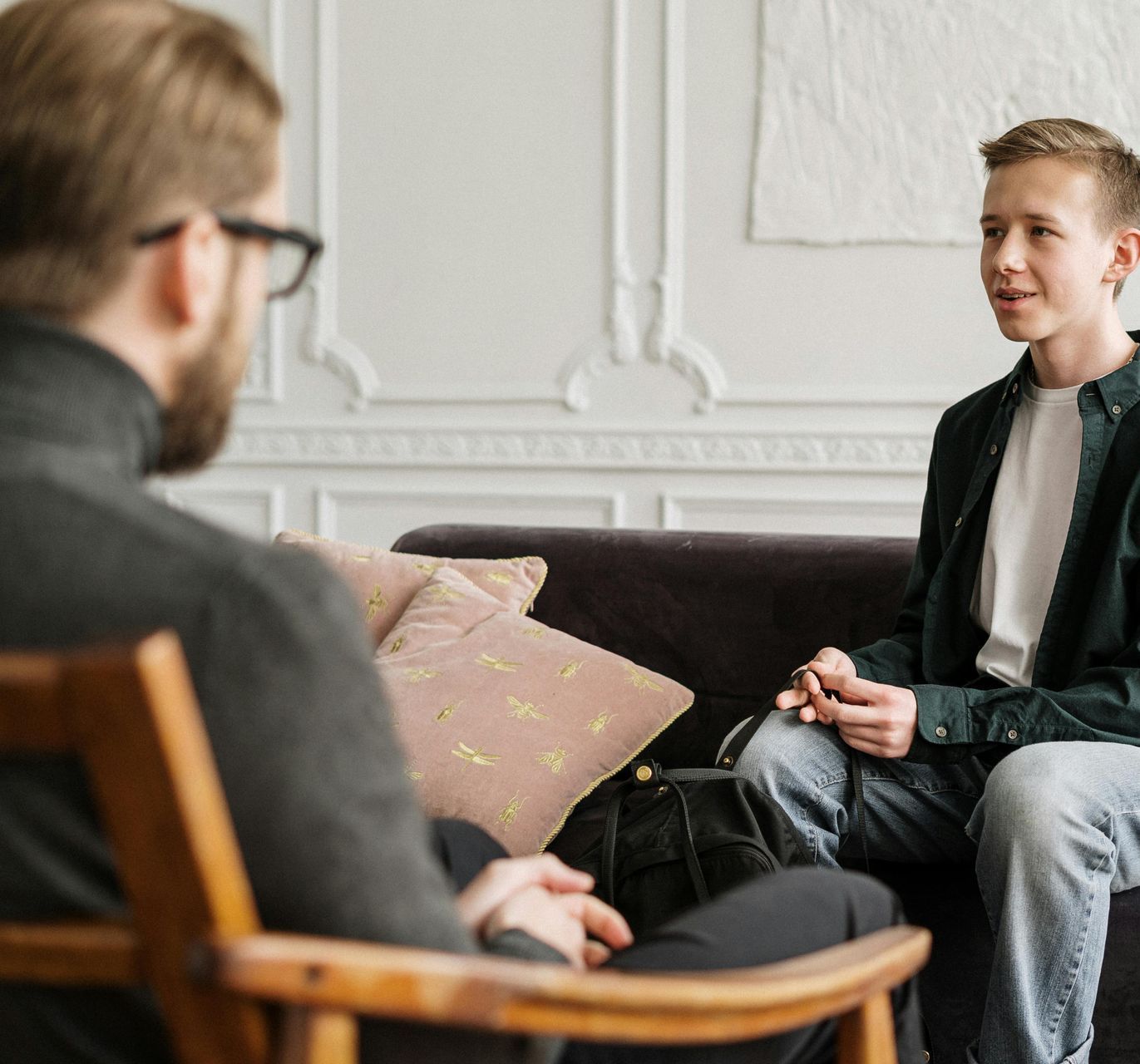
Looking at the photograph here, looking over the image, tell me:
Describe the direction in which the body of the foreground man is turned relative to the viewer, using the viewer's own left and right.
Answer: facing away from the viewer and to the right of the viewer

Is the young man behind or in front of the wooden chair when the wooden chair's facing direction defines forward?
in front

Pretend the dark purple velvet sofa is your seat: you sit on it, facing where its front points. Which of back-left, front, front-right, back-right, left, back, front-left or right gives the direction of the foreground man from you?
front

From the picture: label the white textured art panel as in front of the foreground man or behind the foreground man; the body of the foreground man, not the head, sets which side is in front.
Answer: in front

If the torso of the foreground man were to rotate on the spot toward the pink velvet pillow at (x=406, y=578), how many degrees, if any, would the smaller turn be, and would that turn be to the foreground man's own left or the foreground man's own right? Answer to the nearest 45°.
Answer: approximately 45° to the foreground man's own left

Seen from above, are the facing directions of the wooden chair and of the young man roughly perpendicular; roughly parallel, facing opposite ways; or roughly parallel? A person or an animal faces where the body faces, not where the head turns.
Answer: roughly parallel, facing opposite ways

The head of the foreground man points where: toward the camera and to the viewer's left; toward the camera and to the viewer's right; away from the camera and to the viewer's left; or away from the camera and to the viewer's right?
away from the camera and to the viewer's right

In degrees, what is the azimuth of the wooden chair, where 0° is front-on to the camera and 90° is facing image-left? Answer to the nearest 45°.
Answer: approximately 225°

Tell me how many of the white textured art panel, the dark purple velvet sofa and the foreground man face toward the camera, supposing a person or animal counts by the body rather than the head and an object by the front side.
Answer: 2

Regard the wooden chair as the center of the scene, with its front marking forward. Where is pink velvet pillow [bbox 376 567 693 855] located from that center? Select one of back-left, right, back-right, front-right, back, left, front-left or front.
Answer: front-left

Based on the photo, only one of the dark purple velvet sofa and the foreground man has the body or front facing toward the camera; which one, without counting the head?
the dark purple velvet sofa

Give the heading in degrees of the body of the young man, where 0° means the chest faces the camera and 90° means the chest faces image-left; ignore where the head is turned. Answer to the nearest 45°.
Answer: approximately 45°

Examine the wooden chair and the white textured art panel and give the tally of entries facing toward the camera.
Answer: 1

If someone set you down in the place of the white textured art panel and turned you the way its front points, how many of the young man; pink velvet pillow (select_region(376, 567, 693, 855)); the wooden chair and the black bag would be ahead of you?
4

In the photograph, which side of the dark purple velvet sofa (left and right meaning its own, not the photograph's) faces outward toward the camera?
front
